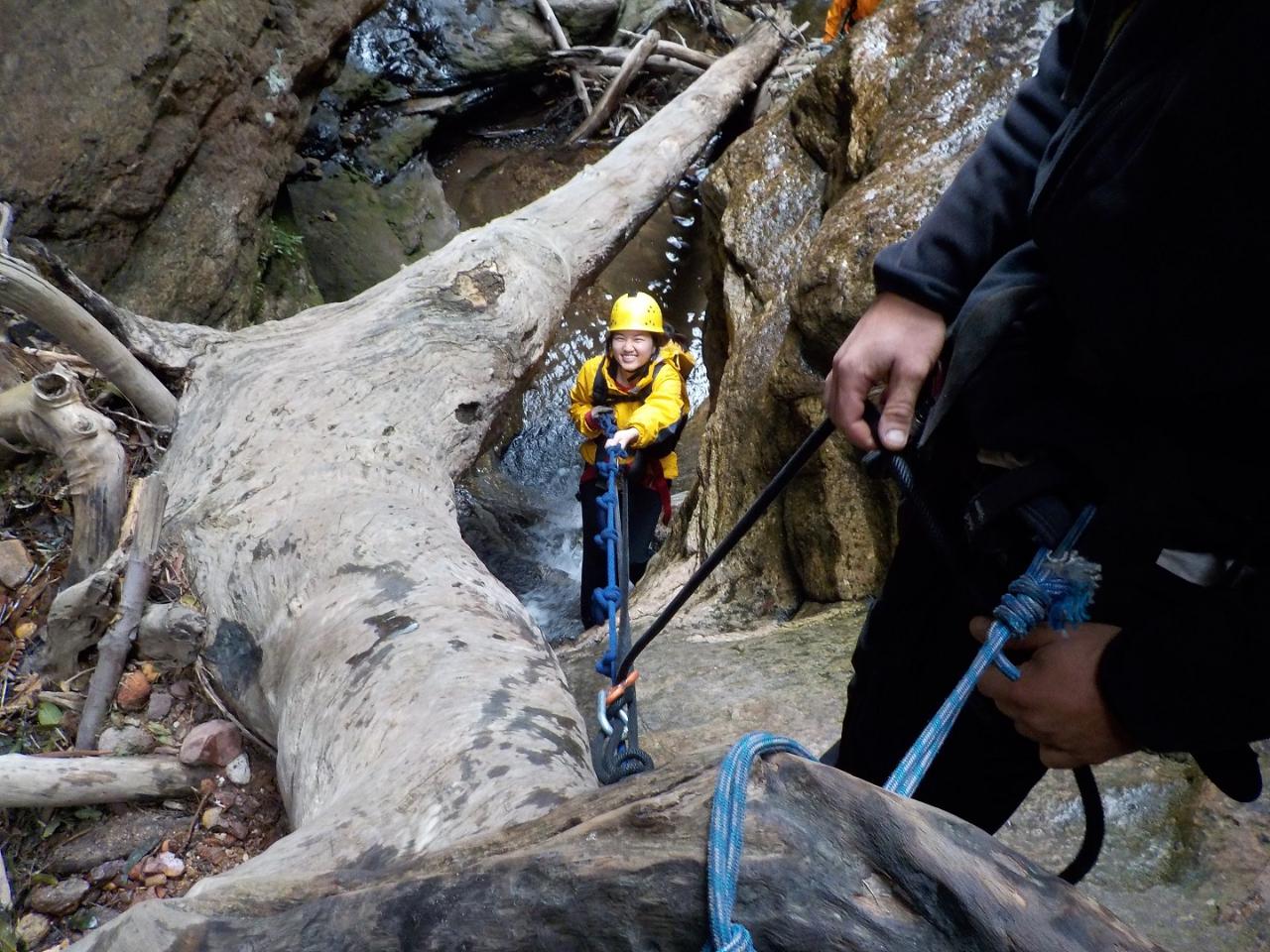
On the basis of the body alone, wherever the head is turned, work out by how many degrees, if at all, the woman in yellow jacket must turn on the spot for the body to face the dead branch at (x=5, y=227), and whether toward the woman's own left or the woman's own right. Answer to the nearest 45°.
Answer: approximately 45° to the woman's own right

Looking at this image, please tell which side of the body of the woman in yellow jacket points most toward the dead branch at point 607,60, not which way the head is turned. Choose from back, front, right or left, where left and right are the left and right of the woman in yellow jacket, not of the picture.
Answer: back

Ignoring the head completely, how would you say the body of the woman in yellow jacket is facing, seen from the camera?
toward the camera

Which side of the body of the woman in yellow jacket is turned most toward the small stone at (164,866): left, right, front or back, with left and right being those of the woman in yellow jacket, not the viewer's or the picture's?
front

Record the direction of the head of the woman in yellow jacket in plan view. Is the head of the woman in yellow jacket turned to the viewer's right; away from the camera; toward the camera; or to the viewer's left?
toward the camera
